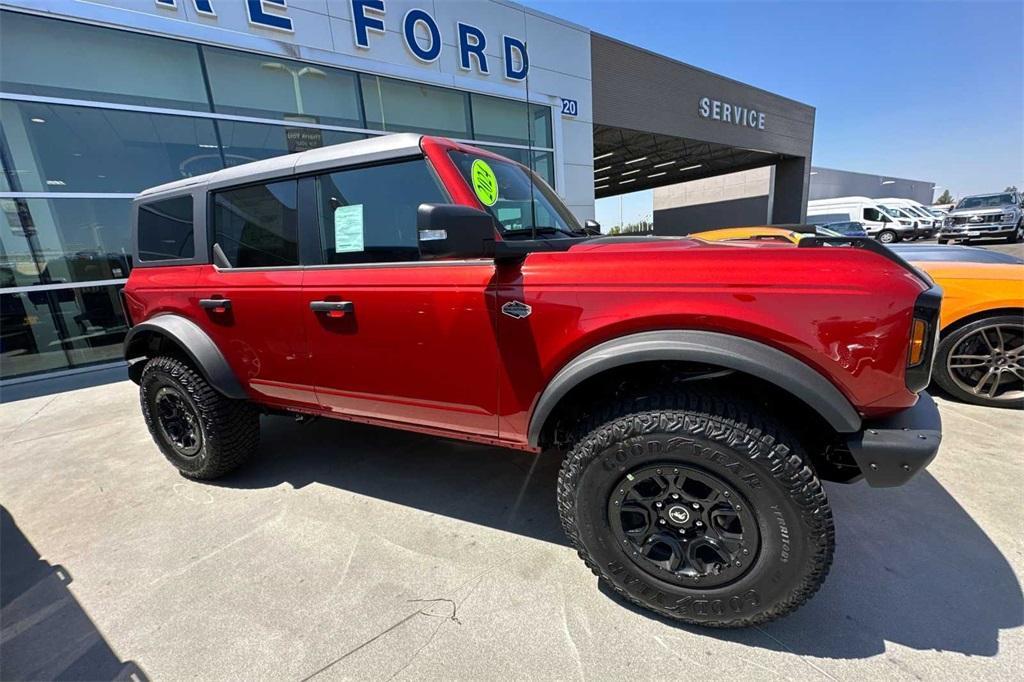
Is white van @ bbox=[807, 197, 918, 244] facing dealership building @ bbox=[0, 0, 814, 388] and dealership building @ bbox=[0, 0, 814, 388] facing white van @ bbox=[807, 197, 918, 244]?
no

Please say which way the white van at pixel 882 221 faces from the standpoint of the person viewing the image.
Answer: facing the viewer and to the right of the viewer

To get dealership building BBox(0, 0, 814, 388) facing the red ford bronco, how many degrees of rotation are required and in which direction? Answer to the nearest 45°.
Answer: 0° — it already faces it

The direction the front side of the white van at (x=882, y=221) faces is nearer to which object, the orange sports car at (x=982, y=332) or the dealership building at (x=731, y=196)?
the orange sports car

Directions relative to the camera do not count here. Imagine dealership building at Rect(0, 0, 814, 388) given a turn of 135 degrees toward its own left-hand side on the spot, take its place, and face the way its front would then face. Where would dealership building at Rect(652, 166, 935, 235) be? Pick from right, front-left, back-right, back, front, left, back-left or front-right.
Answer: front-right

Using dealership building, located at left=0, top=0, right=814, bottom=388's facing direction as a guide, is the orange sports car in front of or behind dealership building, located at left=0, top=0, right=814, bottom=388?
in front

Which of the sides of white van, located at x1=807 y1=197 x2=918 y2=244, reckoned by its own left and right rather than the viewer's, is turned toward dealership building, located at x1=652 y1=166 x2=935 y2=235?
back

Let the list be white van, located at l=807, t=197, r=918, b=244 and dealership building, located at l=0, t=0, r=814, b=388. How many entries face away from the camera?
0

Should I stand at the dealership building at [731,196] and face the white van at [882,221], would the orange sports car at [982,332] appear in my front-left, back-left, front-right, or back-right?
front-right

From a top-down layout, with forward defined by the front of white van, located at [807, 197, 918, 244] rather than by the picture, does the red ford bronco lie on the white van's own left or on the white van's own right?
on the white van's own right

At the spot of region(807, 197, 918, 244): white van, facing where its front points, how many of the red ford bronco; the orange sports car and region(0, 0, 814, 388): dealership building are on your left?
0

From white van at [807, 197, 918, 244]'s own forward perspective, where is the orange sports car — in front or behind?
in front

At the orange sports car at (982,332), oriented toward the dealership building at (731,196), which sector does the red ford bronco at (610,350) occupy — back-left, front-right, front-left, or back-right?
back-left

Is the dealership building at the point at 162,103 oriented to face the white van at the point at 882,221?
no

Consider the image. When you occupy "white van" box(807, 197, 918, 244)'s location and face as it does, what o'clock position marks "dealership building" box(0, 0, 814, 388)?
The dealership building is roughly at 2 o'clock from the white van.
